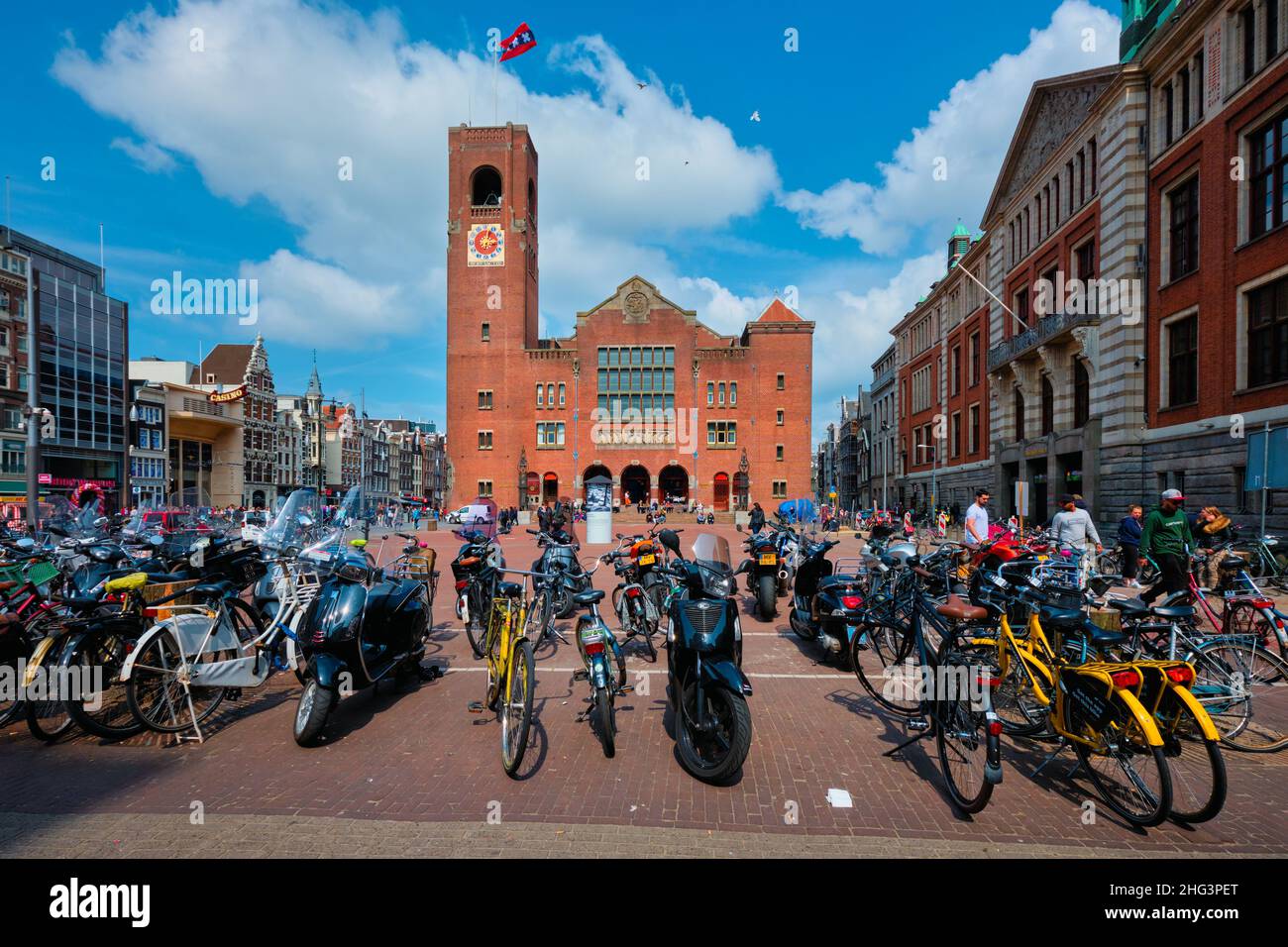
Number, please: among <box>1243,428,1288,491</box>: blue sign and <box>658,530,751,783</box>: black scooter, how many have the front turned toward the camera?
2

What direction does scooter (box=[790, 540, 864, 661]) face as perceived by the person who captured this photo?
facing away from the viewer and to the left of the viewer

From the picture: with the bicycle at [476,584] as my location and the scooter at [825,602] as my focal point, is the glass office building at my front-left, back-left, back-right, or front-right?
back-left

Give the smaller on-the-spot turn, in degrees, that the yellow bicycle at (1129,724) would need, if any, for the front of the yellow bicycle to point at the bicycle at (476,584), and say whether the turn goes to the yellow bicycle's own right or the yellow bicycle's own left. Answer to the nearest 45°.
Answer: approximately 45° to the yellow bicycle's own left

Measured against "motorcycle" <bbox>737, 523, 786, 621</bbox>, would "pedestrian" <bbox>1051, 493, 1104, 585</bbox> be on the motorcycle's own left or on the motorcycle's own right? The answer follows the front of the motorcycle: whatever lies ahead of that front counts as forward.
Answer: on the motorcycle's own right

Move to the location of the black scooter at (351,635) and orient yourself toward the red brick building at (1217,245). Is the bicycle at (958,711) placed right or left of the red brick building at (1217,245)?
right

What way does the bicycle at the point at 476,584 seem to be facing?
away from the camera

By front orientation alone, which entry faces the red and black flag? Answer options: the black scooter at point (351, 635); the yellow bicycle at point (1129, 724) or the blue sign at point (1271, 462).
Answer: the yellow bicycle

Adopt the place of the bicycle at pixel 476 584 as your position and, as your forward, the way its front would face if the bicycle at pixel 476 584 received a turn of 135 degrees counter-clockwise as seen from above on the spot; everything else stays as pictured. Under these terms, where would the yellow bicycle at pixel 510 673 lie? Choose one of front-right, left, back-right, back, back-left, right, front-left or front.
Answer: front-left

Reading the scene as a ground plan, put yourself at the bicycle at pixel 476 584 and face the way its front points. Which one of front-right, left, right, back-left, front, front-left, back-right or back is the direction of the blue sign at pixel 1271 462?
right

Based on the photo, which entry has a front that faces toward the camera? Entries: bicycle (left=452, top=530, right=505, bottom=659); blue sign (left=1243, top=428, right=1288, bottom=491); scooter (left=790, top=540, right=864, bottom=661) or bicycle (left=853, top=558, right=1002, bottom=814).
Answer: the blue sign

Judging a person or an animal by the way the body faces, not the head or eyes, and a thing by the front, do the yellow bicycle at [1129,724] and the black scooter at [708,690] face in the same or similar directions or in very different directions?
very different directions

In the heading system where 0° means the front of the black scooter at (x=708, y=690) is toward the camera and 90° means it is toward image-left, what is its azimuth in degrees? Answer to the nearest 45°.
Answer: approximately 0°

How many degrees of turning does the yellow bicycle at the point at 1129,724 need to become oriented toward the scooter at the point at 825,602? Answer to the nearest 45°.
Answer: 0° — it already faces it

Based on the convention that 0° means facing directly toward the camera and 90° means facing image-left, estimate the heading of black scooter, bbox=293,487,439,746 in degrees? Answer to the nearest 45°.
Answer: approximately 45°

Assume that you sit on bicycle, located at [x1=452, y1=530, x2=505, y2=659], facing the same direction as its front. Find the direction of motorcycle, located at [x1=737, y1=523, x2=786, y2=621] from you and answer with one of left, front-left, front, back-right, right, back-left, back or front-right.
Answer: right
